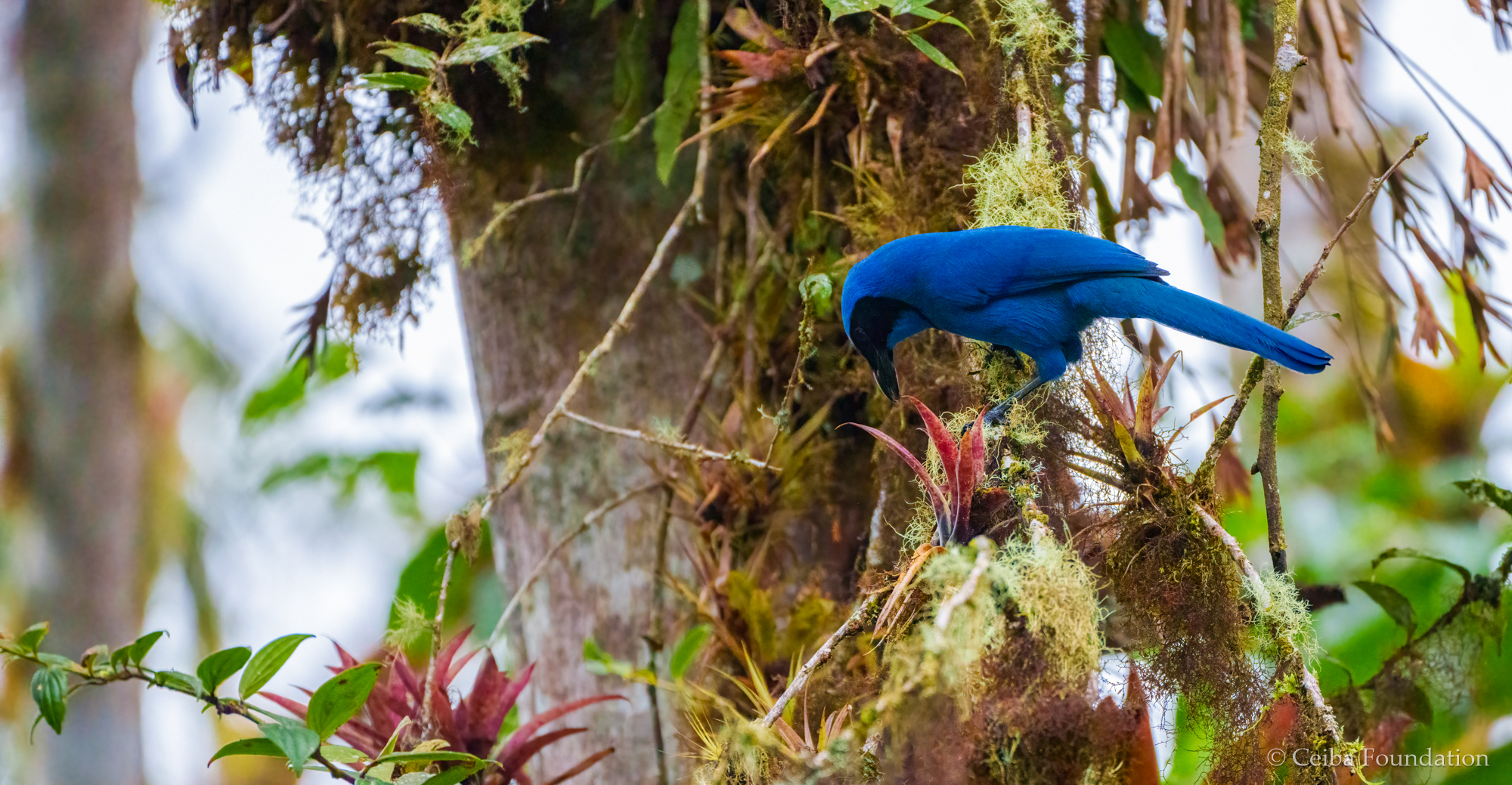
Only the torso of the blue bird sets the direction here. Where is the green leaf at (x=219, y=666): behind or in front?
in front

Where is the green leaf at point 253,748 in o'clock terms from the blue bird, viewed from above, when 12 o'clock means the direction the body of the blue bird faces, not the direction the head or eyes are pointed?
The green leaf is roughly at 11 o'clock from the blue bird.

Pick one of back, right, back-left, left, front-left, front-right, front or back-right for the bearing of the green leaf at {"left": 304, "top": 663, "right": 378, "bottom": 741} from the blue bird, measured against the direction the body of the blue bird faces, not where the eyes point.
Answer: front-left

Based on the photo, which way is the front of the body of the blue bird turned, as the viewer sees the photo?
to the viewer's left

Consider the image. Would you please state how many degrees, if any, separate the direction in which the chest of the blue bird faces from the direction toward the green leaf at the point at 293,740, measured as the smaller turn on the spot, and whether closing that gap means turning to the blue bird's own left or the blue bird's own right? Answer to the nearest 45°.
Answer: approximately 45° to the blue bird's own left

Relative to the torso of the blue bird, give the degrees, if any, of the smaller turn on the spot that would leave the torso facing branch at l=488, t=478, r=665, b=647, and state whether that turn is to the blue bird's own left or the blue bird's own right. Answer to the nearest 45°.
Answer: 0° — it already faces it

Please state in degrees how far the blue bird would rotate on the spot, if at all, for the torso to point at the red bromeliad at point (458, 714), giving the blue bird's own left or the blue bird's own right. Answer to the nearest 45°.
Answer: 0° — it already faces it
